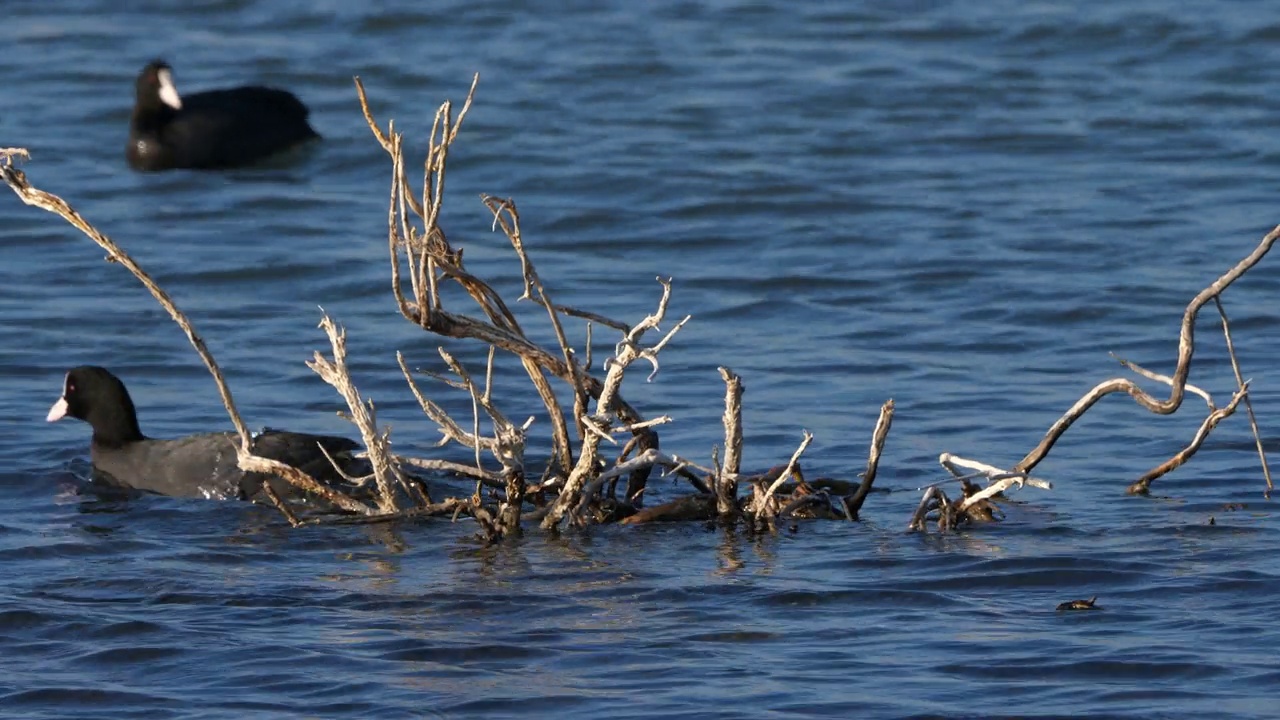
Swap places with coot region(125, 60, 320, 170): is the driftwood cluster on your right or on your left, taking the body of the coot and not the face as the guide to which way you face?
on your left

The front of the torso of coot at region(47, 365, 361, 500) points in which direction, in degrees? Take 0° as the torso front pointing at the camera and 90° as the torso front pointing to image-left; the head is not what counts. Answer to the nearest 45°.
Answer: approximately 90°

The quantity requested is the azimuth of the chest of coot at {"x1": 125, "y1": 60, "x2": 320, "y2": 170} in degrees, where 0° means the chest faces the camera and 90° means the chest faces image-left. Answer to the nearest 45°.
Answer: approximately 90°

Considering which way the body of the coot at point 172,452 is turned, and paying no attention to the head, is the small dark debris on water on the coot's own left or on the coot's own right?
on the coot's own left

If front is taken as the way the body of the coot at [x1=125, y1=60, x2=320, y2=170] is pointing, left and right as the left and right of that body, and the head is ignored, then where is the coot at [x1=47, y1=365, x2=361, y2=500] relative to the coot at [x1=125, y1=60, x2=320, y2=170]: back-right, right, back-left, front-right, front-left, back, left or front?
left

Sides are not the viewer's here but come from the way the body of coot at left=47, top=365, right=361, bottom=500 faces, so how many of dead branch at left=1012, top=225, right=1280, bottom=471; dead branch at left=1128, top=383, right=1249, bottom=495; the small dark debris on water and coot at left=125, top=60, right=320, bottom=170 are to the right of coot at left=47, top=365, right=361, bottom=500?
1

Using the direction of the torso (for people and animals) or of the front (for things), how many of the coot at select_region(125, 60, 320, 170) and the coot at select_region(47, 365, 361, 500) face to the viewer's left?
2

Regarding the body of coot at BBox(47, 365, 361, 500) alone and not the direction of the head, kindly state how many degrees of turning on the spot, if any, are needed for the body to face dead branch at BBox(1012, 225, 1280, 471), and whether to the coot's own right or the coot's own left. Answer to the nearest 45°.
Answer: approximately 135° to the coot's own left
